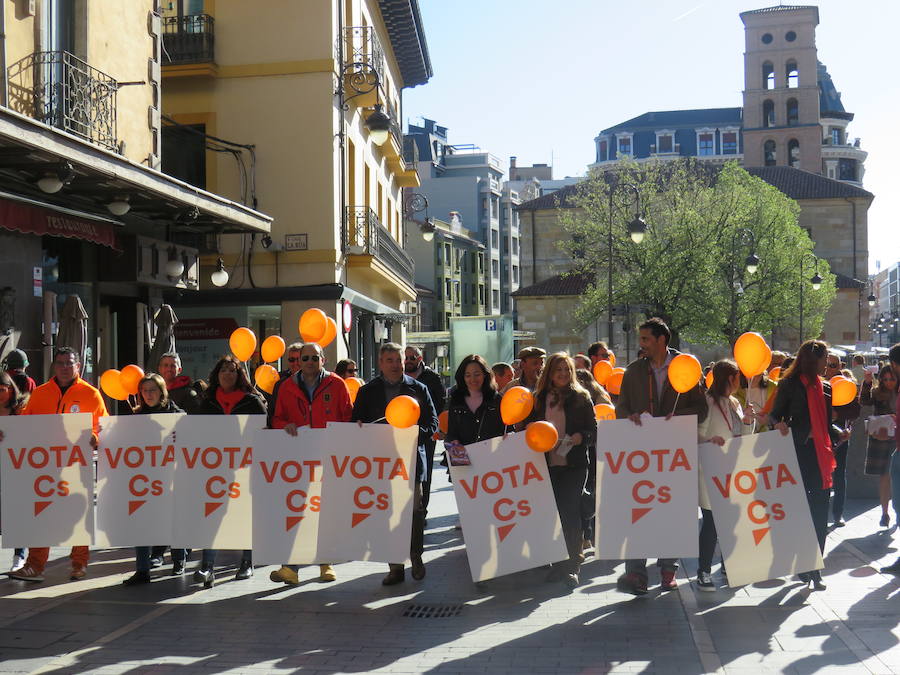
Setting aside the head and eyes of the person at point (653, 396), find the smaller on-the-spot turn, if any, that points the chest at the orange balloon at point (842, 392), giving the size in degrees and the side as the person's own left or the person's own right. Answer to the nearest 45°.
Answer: approximately 135° to the person's own left

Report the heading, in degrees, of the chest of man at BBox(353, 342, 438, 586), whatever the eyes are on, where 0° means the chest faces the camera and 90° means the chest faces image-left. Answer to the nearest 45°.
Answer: approximately 0°

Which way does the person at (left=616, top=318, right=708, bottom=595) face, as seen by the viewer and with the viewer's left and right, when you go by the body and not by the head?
facing the viewer

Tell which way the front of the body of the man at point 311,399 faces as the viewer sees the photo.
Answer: toward the camera

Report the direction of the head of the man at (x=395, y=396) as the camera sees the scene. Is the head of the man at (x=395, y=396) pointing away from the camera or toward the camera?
toward the camera

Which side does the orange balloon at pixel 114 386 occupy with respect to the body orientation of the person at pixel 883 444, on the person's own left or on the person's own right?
on the person's own right

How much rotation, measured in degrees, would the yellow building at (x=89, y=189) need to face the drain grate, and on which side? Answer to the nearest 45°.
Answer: approximately 45° to its right

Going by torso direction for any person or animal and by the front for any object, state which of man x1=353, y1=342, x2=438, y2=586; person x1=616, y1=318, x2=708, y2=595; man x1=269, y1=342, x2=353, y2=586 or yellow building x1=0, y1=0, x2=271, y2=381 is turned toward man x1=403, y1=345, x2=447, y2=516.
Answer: the yellow building

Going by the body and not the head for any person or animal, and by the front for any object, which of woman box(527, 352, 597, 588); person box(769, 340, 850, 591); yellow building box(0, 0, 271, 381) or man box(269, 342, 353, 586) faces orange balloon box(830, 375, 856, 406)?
the yellow building

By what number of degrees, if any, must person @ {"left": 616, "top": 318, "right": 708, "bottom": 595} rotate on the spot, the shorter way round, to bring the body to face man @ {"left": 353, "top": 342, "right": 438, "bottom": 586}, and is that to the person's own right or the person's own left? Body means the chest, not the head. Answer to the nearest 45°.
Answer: approximately 90° to the person's own right

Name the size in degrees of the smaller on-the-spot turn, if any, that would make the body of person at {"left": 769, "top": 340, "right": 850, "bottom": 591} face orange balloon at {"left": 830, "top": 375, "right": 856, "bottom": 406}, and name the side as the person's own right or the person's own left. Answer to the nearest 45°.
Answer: approximately 135° to the person's own left

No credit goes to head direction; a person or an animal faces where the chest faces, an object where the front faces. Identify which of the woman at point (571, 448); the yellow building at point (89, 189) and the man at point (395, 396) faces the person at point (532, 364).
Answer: the yellow building

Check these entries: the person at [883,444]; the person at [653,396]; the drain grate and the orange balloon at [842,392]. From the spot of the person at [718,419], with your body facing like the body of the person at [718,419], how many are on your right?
2

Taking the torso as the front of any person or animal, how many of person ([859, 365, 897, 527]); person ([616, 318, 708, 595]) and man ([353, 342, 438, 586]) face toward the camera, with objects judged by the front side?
3

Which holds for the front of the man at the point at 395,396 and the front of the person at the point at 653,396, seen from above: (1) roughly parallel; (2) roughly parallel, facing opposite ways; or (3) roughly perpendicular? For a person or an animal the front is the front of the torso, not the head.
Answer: roughly parallel

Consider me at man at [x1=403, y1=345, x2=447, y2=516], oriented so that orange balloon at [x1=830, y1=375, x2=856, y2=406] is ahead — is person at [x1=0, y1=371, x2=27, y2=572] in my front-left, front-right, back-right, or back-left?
back-right

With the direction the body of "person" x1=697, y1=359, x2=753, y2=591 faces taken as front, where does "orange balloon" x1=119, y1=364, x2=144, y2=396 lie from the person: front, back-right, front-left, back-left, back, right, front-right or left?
back-right

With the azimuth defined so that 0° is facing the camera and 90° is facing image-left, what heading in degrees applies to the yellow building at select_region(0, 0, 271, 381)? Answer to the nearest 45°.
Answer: approximately 315°

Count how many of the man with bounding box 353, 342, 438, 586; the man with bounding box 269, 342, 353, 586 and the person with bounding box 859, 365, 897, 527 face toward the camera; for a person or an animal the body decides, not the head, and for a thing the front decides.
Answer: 3

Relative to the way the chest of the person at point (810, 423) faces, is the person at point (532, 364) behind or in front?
behind

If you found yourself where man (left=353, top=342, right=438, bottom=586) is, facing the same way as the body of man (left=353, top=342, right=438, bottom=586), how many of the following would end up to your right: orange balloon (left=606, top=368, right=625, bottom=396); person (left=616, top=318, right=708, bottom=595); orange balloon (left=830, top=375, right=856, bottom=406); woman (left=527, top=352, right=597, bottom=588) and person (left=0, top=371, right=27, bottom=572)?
1
